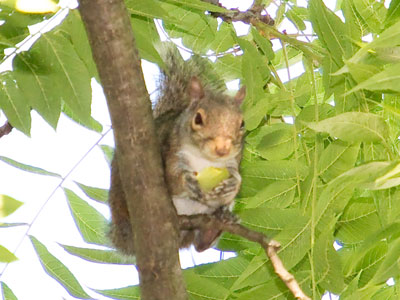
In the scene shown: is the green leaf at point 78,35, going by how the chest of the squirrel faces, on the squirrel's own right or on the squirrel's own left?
on the squirrel's own right

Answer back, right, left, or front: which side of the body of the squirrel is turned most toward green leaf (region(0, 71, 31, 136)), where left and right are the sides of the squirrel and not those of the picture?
right

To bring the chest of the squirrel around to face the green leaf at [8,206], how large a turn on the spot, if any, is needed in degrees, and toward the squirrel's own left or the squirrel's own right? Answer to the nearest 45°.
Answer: approximately 90° to the squirrel's own right

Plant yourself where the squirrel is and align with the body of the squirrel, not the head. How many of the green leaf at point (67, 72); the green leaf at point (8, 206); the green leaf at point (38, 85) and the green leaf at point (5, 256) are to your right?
4

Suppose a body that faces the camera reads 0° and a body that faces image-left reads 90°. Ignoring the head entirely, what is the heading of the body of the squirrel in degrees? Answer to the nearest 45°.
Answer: approximately 315°

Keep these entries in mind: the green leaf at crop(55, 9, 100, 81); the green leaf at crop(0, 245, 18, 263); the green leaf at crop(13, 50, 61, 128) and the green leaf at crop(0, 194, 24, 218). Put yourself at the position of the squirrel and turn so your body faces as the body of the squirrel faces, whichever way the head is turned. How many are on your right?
4

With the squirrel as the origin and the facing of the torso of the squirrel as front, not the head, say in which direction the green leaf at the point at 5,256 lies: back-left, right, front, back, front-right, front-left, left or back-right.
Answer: right
